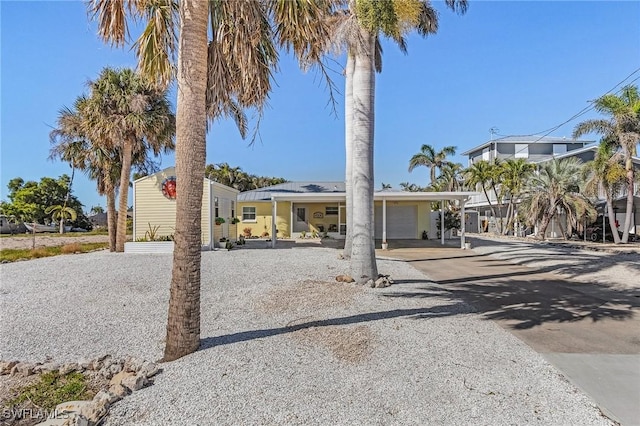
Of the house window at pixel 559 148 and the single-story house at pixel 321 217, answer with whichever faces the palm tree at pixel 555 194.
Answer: the house window

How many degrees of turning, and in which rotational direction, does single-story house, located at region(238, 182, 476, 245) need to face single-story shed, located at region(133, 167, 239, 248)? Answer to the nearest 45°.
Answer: approximately 45° to its right

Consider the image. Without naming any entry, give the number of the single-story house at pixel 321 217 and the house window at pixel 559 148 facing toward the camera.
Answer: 2

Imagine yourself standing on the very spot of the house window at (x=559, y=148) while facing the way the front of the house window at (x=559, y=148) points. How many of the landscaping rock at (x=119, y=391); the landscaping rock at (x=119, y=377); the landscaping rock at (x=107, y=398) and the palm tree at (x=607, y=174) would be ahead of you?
4

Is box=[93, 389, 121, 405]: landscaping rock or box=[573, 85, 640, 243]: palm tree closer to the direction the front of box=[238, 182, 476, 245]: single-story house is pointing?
the landscaping rock

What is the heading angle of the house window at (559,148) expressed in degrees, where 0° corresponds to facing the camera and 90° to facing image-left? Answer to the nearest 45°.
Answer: approximately 0°

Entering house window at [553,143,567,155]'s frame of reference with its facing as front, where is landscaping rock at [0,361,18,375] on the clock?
The landscaping rock is roughly at 12 o'clock from the house window.

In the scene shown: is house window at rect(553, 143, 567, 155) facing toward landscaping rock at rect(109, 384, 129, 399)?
yes

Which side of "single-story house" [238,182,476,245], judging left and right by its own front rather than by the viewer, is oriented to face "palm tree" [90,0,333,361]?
front

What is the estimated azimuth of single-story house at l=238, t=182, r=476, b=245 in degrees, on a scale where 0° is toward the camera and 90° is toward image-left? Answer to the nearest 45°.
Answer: approximately 0°

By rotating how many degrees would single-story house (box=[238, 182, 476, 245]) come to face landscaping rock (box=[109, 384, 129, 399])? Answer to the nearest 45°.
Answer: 0° — it already faces it

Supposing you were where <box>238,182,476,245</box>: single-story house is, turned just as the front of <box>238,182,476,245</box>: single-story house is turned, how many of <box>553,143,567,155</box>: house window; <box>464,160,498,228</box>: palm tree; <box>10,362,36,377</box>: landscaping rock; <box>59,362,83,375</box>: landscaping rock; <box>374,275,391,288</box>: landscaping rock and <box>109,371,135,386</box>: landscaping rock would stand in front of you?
4

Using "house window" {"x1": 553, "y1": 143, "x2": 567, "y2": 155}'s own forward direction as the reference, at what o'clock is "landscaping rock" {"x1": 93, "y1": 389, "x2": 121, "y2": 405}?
The landscaping rock is roughly at 12 o'clock from the house window.

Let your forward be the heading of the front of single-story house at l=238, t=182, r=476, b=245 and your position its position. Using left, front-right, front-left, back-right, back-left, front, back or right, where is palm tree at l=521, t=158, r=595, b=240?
left

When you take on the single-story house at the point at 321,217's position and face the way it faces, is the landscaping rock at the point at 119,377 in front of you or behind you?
in front
